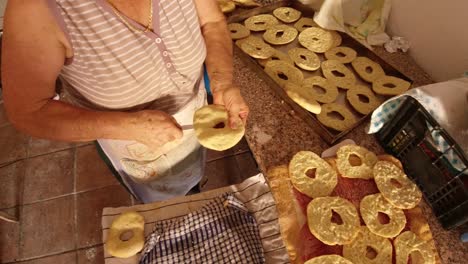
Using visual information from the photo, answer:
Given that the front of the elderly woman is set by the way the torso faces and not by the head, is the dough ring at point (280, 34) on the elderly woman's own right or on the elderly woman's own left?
on the elderly woman's own left

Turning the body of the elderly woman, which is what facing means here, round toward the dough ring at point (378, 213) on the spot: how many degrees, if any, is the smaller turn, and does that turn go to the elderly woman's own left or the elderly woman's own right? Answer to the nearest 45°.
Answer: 0° — they already face it

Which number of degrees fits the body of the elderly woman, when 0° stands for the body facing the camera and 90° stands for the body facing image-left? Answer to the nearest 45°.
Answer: approximately 315°

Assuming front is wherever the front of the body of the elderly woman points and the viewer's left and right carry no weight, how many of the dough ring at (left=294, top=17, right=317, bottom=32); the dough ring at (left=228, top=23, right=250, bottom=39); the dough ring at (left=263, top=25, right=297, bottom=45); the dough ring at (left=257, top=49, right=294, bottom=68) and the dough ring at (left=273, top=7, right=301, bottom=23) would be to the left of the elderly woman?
5

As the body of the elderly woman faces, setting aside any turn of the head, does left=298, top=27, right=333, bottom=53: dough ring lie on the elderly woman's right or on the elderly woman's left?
on the elderly woman's left

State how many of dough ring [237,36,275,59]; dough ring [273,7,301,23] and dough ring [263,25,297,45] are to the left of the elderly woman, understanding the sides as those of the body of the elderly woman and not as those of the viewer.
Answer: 3

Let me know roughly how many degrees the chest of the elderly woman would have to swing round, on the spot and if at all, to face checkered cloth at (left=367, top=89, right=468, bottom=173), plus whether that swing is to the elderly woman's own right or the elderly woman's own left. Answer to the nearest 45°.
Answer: approximately 45° to the elderly woman's own left

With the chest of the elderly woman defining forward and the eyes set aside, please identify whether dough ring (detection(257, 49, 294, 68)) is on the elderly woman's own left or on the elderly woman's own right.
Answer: on the elderly woman's own left

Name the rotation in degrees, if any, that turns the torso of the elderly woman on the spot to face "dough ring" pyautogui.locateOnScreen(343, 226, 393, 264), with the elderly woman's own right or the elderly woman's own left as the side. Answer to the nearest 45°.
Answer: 0° — they already face it

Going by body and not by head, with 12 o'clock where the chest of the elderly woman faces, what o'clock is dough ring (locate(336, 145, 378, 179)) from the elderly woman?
The dough ring is roughly at 11 o'clock from the elderly woman.

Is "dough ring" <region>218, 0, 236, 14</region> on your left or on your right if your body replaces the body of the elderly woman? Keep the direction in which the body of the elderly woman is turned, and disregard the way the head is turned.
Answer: on your left

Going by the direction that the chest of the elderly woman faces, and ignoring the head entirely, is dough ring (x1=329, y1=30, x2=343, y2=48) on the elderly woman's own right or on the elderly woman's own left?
on the elderly woman's own left

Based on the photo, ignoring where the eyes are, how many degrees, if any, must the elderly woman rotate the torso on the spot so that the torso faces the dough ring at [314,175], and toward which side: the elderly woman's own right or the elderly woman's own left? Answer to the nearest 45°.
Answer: approximately 45° to the elderly woman's own left

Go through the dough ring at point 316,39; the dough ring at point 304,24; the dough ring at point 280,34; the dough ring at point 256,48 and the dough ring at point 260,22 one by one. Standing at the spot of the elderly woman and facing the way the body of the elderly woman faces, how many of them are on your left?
5
